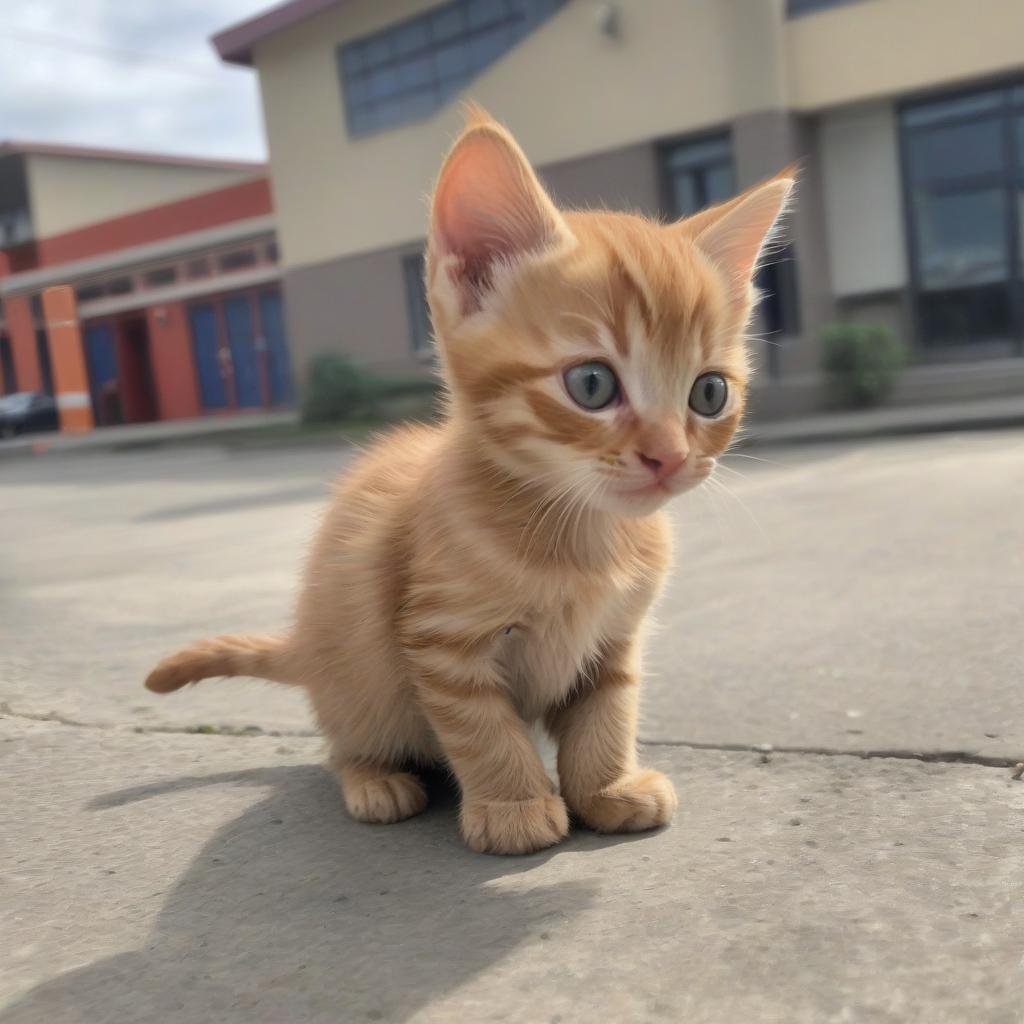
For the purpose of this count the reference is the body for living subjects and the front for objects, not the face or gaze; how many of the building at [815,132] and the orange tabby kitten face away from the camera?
0

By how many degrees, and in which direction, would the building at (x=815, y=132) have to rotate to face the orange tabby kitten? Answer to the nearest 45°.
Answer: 0° — it already faces it

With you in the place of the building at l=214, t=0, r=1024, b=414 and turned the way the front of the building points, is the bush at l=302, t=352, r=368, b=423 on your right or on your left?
on your right

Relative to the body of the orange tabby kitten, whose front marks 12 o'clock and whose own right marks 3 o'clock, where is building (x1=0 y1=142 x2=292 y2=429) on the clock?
The building is roughly at 7 o'clock from the orange tabby kitten.

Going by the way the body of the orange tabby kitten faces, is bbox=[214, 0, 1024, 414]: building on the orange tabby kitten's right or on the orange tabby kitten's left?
on the orange tabby kitten's left

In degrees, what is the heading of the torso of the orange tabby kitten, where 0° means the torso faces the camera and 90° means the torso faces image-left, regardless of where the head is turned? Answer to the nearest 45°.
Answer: approximately 315°

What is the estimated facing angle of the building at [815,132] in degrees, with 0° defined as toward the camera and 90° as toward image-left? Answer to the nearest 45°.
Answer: approximately 0°

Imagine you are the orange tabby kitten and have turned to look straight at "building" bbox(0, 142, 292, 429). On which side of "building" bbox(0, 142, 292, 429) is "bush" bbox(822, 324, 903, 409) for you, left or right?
right

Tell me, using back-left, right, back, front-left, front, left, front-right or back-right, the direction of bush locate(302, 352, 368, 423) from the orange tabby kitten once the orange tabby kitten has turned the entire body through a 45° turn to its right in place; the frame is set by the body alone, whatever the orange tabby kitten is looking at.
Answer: back

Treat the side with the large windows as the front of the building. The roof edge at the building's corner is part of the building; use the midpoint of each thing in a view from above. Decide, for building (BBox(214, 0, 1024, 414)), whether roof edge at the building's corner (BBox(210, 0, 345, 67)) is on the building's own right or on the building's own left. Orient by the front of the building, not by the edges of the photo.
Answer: on the building's own right
